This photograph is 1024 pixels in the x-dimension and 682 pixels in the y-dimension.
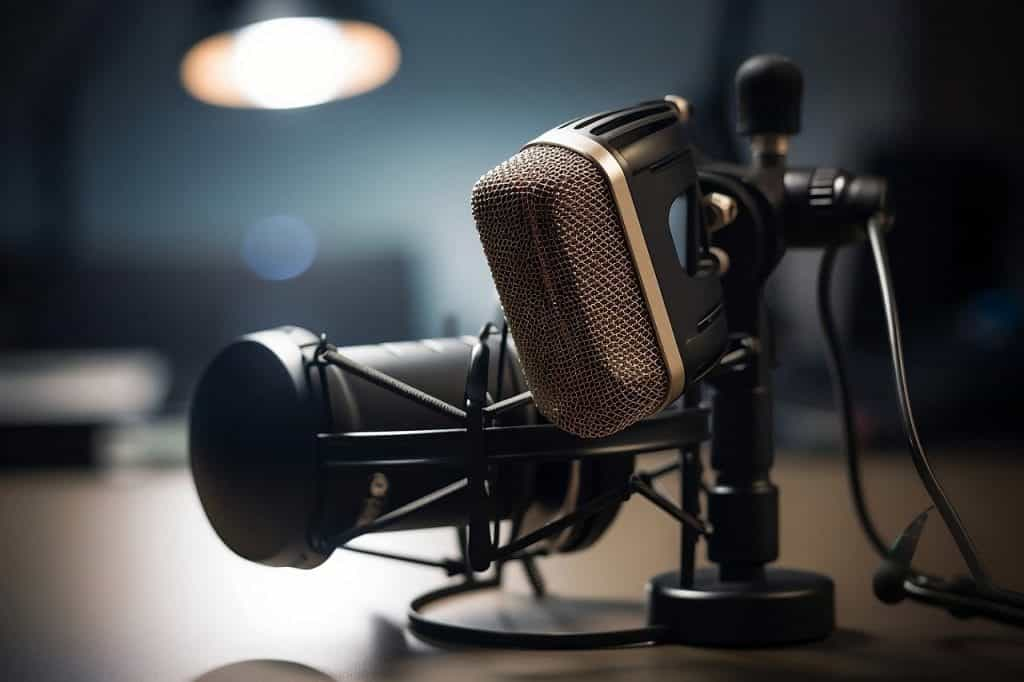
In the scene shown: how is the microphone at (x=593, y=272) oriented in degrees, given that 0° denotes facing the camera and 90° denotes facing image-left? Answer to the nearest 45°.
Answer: approximately 45°

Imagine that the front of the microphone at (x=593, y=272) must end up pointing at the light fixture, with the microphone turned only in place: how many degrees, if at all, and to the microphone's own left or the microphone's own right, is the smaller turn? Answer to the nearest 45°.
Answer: approximately 135° to the microphone's own right
